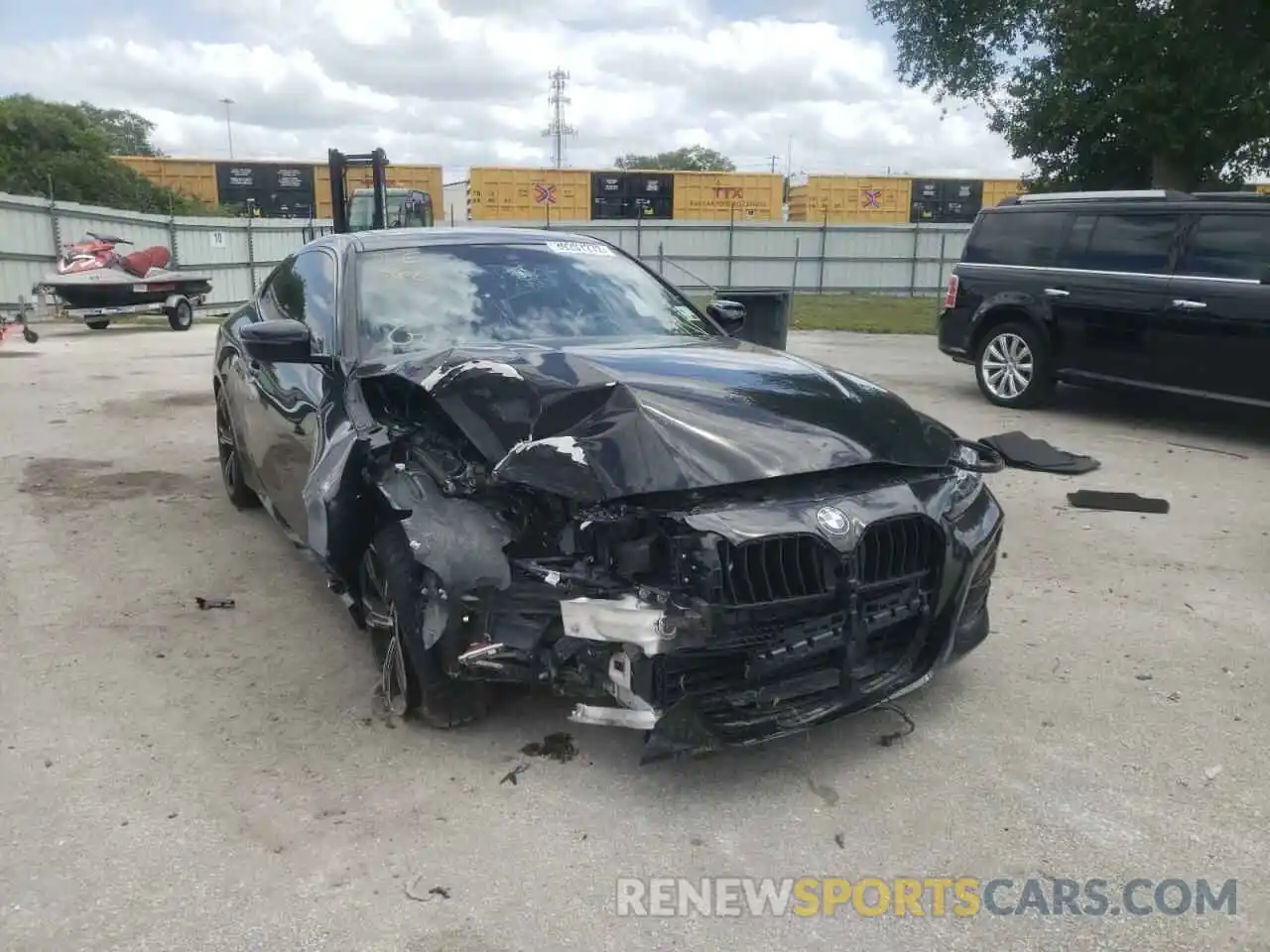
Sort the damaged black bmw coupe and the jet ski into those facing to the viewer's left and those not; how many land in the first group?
1

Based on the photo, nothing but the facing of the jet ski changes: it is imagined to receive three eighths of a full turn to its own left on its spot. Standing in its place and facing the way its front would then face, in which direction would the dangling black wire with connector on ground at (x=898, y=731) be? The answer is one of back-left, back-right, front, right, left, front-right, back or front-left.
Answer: front-right

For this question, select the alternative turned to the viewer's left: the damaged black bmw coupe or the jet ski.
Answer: the jet ski

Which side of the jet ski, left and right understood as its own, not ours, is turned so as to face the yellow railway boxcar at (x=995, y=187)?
back

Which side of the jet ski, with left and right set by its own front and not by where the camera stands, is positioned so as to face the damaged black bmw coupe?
left

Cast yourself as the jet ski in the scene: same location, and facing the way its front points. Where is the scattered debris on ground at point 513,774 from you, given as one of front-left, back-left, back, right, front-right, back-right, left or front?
left

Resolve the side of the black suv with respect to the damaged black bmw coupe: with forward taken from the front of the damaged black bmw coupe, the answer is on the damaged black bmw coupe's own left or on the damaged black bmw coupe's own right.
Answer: on the damaged black bmw coupe's own left

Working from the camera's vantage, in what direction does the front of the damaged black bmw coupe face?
facing the viewer and to the right of the viewer

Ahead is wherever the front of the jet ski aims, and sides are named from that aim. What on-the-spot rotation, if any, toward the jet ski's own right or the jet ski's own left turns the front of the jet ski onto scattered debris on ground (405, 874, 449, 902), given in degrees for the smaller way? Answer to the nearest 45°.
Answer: approximately 90° to the jet ski's own left

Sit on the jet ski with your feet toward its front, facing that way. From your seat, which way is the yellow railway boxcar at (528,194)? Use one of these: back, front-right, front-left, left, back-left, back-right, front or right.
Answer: back-right

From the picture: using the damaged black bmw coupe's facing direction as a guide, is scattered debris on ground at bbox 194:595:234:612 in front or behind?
behind

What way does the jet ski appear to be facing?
to the viewer's left

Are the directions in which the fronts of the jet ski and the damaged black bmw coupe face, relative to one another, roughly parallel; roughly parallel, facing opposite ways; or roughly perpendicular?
roughly perpendicular

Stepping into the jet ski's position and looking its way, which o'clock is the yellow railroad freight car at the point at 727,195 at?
The yellow railroad freight car is roughly at 5 o'clock from the jet ski.
